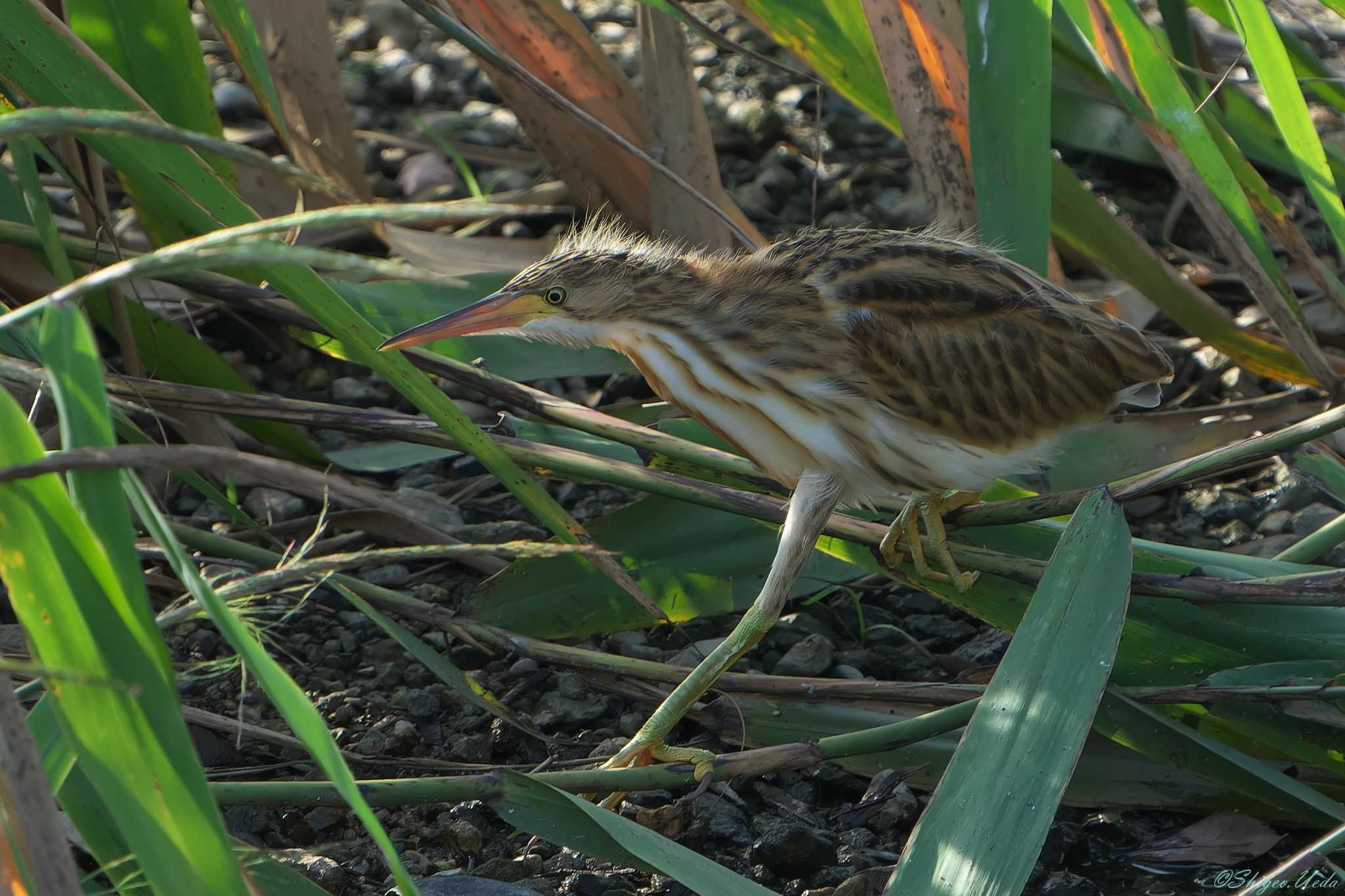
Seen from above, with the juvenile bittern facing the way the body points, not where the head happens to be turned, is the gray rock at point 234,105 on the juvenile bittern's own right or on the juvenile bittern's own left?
on the juvenile bittern's own right

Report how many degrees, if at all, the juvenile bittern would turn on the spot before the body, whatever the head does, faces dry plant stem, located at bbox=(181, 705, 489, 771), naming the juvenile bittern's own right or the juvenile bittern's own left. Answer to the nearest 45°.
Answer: approximately 45° to the juvenile bittern's own left

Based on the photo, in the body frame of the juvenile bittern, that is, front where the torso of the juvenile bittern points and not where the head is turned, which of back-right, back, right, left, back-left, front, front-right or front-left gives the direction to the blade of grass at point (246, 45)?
front

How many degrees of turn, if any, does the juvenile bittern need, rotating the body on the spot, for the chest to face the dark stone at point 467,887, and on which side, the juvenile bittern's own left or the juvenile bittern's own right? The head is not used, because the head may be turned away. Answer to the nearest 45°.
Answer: approximately 45° to the juvenile bittern's own left

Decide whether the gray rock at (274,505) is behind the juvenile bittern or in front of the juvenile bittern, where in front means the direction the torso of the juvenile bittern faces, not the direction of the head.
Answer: in front

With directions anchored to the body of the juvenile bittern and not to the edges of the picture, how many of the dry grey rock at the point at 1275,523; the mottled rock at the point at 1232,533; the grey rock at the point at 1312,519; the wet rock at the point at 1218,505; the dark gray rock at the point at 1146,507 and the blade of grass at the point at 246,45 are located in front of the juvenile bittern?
1

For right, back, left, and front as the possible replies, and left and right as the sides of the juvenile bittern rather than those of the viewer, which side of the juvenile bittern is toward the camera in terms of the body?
left

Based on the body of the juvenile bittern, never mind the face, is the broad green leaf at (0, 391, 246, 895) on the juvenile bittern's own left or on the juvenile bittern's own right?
on the juvenile bittern's own left

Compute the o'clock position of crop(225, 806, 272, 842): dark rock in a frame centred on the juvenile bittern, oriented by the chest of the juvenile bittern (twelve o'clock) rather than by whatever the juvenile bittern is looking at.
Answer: The dark rock is roughly at 11 o'clock from the juvenile bittern.
